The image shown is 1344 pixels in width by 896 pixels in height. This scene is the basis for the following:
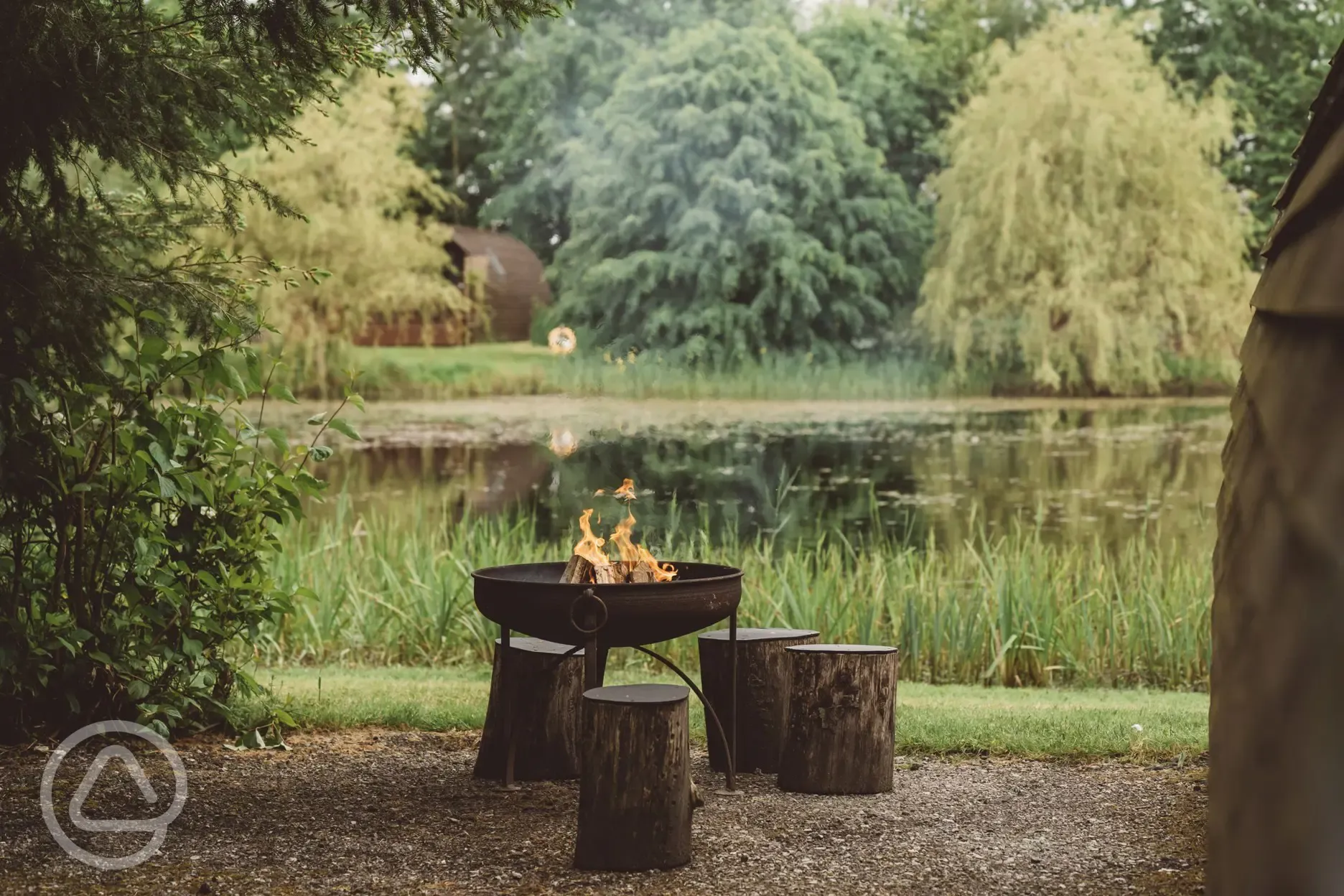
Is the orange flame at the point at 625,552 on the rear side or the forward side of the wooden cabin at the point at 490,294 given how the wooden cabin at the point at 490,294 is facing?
on the forward side

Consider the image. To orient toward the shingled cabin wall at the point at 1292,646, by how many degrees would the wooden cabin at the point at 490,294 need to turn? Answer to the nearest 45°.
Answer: approximately 45° to its left

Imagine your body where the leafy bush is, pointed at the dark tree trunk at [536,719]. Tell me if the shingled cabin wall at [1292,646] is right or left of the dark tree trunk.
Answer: right

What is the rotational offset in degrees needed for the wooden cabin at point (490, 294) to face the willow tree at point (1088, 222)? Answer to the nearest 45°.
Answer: approximately 90° to its left

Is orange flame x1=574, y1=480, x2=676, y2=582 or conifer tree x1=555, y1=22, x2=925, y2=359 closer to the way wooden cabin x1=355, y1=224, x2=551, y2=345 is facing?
the orange flame

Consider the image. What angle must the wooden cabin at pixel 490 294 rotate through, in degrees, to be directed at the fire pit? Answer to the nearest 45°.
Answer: approximately 45° to its left

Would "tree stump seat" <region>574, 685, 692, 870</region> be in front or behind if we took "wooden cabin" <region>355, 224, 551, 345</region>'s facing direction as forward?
in front

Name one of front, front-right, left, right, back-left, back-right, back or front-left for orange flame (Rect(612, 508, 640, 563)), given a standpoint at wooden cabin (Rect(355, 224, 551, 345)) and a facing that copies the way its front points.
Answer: front-left

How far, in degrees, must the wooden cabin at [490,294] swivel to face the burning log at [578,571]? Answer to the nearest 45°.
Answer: approximately 45° to its left

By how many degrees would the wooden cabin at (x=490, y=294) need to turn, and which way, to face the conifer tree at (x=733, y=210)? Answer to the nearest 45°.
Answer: approximately 90° to its left
